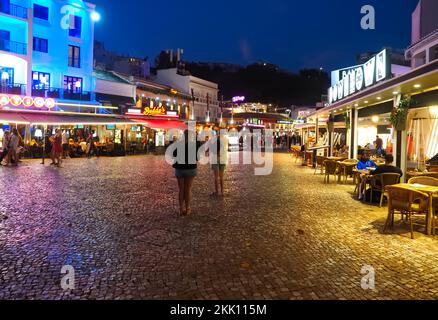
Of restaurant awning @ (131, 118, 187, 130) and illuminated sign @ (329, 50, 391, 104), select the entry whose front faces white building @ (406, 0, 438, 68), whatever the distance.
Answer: the restaurant awning

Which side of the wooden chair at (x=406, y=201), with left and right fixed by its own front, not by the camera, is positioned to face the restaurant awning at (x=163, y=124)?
left

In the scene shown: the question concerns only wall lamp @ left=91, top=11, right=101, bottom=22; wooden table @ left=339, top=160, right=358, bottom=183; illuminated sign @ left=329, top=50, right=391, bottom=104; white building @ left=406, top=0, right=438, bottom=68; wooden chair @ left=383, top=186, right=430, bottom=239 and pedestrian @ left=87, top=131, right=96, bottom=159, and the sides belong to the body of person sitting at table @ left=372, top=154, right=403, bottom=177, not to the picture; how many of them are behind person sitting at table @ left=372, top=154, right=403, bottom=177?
1

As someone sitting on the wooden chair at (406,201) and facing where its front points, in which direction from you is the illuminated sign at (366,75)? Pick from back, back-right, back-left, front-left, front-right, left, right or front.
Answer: front-left

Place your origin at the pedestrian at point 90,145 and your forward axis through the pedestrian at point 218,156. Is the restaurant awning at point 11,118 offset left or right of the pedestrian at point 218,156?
right

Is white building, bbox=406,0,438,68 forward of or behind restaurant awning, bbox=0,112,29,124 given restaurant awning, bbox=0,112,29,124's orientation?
forward

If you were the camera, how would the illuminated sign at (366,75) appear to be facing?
facing the viewer and to the left of the viewer

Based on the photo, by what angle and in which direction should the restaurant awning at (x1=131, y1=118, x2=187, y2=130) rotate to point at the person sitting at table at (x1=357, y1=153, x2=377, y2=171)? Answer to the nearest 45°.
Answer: approximately 45° to its right

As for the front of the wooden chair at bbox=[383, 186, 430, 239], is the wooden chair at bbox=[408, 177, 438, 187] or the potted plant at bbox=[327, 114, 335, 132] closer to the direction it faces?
the wooden chair

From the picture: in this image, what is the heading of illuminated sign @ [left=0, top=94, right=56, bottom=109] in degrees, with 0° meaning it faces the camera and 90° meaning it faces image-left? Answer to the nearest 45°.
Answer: approximately 315°

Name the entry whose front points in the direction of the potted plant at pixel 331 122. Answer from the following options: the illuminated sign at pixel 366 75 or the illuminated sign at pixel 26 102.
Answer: the illuminated sign at pixel 26 102

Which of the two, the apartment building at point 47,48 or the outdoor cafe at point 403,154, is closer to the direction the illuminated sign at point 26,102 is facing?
the outdoor cafe
